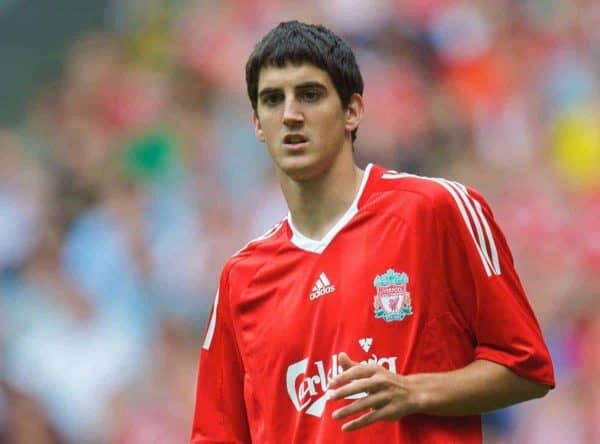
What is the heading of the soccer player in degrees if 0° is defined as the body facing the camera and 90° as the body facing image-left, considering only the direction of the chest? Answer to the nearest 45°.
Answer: approximately 45°
